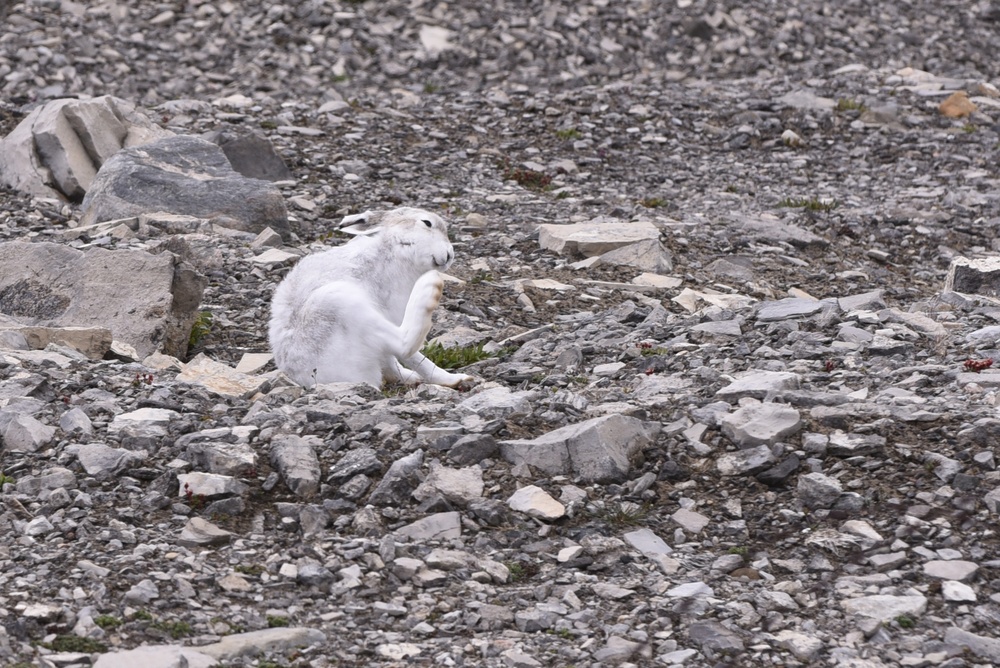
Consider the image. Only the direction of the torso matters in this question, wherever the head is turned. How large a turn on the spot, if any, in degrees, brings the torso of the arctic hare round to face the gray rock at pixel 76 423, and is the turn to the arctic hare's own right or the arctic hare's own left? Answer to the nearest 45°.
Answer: approximately 135° to the arctic hare's own right

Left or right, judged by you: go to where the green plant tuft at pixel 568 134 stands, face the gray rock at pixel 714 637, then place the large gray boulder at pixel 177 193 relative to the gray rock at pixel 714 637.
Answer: right

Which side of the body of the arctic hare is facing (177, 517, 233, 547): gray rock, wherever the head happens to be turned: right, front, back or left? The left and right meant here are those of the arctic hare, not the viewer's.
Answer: right

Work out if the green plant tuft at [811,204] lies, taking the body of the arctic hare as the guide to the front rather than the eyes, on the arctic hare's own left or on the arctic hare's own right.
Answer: on the arctic hare's own left

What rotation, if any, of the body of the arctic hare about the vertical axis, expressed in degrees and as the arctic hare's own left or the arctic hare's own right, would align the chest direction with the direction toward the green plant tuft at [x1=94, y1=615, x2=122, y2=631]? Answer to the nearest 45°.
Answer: approximately 90° to the arctic hare's own right

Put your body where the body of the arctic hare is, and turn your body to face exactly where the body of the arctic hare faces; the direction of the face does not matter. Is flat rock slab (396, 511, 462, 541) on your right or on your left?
on your right

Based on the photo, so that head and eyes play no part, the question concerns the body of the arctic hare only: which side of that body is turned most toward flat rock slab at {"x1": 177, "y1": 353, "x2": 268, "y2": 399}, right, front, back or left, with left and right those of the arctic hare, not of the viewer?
back

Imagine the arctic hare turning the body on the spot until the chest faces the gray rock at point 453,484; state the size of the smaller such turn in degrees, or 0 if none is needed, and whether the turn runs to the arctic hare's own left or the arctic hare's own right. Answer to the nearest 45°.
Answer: approximately 90° to the arctic hare's own right

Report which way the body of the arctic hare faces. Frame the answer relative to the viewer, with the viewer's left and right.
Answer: facing to the right of the viewer

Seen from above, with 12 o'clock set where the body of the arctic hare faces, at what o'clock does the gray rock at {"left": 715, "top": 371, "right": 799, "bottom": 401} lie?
The gray rock is roughly at 1 o'clock from the arctic hare.

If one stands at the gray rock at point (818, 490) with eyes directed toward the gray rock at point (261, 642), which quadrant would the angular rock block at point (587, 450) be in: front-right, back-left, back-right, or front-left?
front-right

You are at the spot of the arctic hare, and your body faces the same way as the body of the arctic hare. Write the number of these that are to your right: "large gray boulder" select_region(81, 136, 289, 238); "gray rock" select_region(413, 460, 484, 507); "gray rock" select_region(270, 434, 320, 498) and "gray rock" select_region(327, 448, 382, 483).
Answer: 3

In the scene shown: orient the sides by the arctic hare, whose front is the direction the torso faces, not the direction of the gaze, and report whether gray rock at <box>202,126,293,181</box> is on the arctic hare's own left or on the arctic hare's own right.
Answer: on the arctic hare's own left

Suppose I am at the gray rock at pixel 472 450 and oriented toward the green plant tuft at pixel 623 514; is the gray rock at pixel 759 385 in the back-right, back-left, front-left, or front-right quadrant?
front-left

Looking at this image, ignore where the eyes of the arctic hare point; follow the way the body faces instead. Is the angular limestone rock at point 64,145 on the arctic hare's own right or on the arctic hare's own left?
on the arctic hare's own left

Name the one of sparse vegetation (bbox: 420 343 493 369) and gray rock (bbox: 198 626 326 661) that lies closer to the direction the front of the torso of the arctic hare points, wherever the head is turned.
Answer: the sparse vegetation

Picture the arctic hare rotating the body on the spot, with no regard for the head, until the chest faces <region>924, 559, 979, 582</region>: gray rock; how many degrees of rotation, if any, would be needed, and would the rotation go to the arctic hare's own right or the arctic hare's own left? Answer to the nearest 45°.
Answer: approximately 45° to the arctic hare's own right

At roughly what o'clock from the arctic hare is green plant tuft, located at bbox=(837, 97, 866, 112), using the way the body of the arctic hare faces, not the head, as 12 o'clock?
The green plant tuft is roughly at 10 o'clock from the arctic hare.

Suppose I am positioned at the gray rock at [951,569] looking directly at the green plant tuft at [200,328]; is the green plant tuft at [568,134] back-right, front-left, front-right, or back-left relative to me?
front-right
